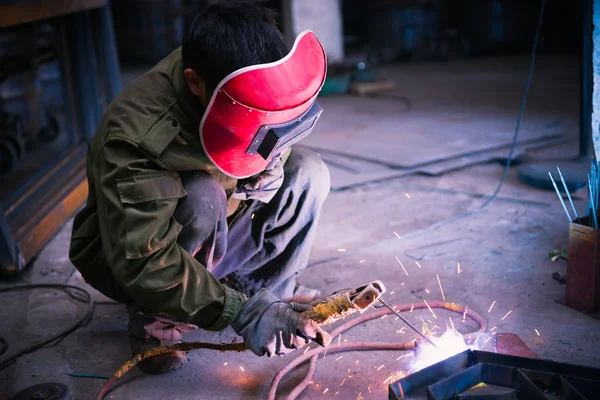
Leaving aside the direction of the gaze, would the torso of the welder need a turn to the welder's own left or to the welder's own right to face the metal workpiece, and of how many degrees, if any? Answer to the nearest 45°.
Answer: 0° — they already face it

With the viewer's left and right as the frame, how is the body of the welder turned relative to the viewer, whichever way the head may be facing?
facing the viewer and to the right of the viewer

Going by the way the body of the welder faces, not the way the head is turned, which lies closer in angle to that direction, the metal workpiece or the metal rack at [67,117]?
the metal workpiece

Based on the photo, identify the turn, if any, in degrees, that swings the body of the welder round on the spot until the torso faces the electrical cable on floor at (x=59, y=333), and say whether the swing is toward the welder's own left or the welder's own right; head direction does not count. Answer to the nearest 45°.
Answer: approximately 180°

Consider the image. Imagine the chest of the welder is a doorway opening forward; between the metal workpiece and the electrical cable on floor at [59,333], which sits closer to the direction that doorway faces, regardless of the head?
the metal workpiece
